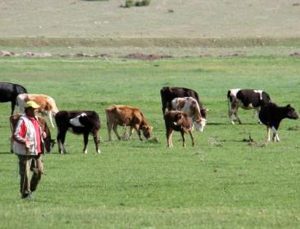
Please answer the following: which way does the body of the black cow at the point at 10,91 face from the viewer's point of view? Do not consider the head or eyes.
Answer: to the viewer's right

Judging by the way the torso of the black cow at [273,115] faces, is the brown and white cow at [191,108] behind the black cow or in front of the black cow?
behind

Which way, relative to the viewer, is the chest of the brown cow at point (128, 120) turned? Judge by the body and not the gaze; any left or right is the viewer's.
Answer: facing to the right of the viewer

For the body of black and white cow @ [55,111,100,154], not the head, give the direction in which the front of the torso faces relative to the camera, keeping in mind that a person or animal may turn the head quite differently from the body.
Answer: to the viewer's right

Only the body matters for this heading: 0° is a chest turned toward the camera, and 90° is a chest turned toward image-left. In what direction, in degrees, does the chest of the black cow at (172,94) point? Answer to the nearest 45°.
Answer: approximately 270°

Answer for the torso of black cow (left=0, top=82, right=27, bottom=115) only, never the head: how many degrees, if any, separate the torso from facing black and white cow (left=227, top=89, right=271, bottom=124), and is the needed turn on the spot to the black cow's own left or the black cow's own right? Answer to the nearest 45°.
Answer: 0° — it already faces it
